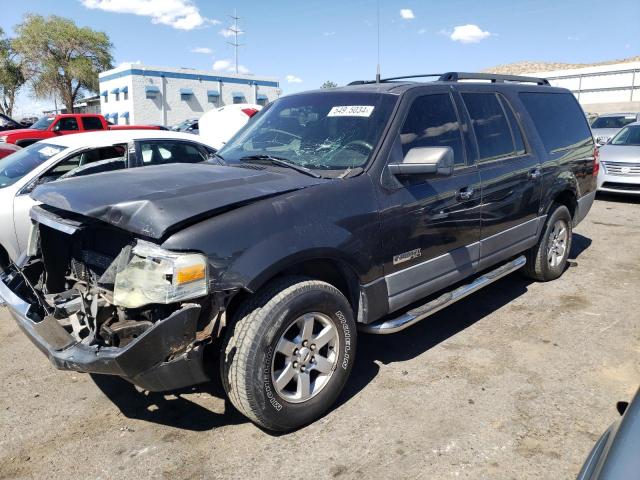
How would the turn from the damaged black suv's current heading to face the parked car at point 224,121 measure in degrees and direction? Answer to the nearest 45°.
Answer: approximately 135° to its right

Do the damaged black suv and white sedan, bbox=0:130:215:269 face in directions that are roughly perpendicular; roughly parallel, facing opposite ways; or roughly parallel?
roughly parallel

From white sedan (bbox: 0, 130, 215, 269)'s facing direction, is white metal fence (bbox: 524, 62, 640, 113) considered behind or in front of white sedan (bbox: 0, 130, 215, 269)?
behind

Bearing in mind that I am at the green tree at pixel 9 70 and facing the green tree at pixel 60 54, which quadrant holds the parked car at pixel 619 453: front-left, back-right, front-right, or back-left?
front-right

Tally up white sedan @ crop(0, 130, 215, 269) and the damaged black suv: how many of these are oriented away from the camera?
0

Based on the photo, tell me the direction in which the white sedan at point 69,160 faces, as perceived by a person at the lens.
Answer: facing the viewer and to the left of the viewer

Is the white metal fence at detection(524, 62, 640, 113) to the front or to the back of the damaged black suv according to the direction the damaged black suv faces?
to the back

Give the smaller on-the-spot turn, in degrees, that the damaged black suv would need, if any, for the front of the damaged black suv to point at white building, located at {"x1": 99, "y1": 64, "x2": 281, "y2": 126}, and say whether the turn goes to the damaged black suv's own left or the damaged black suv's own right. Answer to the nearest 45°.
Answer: approximately 135° to the damaged black suv's own right

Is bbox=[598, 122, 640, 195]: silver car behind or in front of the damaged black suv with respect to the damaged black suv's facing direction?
behind

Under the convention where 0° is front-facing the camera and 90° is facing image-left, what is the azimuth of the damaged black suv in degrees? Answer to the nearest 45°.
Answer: approximately 45°
